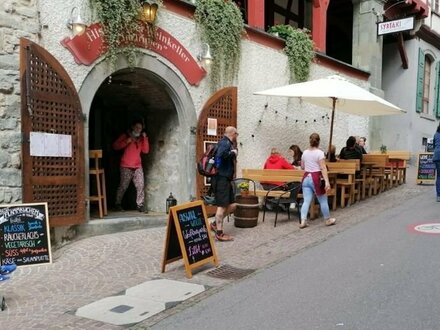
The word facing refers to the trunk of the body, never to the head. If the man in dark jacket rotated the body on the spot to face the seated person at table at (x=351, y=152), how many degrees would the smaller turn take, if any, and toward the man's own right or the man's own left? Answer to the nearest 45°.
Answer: approximately 45° to the man's own left

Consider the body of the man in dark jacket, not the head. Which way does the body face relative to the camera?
to the viewer's right

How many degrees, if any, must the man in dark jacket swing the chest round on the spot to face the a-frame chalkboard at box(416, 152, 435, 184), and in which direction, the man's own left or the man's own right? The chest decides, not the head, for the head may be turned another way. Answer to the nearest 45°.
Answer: approximately 45° to the man's own left

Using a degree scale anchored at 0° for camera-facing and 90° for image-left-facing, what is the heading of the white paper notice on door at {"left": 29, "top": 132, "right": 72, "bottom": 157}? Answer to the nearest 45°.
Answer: approximately 0°

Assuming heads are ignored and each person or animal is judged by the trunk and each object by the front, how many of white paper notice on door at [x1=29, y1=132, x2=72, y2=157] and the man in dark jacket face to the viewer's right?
1

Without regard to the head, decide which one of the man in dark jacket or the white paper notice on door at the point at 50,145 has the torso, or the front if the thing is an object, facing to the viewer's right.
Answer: the man in dark jacket

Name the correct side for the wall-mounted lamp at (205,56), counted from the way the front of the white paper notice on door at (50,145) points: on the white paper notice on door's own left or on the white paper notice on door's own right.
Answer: on the white paper notice on door's own left
